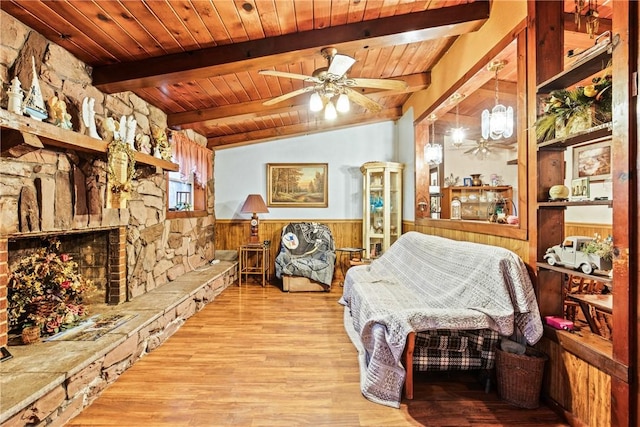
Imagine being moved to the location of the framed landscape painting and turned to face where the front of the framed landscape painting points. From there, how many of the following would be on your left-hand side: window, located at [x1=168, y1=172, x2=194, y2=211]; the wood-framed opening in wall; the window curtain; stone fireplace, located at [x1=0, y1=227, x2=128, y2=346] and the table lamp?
1

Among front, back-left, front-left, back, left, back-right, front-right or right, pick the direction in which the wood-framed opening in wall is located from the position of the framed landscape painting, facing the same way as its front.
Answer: left

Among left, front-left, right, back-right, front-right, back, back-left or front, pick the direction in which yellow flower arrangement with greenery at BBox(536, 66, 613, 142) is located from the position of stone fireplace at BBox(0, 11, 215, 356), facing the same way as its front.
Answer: front

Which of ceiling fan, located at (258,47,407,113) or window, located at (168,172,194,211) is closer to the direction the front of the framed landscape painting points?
the ceiling fan

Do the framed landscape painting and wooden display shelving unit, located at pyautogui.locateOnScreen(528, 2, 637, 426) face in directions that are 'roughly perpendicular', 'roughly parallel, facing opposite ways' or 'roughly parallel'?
roughly perpendicular

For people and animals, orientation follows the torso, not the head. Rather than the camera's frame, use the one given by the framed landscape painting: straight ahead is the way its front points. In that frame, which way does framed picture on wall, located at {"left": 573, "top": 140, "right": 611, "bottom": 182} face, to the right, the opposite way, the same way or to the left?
to the right

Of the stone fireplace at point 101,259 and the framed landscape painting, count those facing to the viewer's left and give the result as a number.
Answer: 0

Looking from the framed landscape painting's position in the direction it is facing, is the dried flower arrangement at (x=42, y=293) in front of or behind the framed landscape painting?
in front

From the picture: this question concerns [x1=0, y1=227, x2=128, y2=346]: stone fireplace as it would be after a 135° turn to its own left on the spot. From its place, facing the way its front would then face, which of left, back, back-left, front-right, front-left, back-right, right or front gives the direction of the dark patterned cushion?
back-right

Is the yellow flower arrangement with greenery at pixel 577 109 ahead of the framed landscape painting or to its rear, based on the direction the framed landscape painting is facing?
ahead

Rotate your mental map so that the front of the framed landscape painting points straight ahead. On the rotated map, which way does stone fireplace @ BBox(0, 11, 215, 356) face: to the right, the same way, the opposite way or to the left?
to the left

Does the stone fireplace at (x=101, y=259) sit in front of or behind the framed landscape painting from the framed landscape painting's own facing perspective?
in front

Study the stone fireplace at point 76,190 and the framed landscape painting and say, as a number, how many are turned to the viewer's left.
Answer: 0

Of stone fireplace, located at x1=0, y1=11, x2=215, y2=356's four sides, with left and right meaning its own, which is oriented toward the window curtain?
left

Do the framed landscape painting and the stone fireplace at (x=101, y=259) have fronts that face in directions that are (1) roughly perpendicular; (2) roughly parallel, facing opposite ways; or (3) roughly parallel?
roughly perpendicular

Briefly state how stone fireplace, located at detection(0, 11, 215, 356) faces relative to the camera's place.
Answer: facing the viewer and to the right of the viewer

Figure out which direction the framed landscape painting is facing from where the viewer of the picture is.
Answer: facing the viewer

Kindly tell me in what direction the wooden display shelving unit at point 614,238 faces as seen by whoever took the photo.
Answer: facing the viewer and to the left of the viewer
